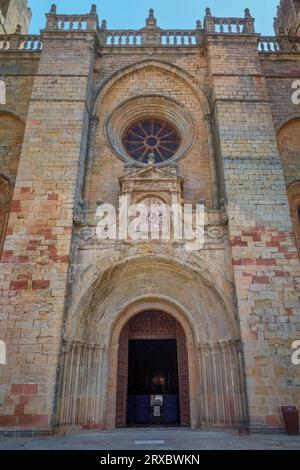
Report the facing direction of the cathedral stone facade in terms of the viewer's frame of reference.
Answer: facing the viewer
